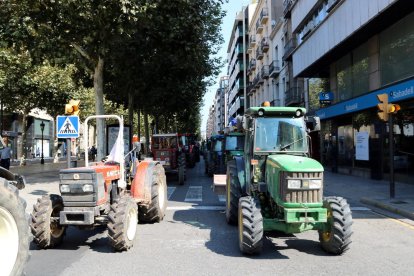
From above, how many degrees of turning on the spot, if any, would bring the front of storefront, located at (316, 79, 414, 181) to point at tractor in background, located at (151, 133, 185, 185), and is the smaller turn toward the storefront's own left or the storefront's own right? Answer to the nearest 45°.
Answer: approximately 45° to the storefront's own right

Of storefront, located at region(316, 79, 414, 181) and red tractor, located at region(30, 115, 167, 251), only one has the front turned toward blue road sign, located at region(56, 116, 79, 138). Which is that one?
the storefront

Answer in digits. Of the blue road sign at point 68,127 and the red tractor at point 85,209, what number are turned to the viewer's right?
0

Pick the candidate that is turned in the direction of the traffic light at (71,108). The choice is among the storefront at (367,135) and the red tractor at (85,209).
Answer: the storefront

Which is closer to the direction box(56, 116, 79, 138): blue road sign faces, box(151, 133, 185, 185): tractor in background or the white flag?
the white flag

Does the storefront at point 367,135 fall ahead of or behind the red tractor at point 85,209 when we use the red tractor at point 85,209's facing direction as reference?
behind

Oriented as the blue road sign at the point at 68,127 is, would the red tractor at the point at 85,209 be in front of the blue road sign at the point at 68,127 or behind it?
in front

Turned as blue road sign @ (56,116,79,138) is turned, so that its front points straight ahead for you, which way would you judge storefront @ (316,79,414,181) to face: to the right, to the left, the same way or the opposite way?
to the right

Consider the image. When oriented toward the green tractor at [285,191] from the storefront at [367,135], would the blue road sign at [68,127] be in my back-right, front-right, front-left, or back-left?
front-right

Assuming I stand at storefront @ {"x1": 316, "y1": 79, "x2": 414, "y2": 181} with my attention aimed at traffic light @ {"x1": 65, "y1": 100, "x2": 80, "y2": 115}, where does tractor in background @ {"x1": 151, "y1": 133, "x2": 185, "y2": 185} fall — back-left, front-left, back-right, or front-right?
front-right

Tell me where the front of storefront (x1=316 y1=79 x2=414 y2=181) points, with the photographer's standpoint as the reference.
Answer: facing the viewer and to the left of the viewer

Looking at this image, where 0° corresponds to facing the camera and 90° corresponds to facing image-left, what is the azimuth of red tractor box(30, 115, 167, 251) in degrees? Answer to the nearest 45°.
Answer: approximately 45°

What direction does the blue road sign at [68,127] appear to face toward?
toward the camera

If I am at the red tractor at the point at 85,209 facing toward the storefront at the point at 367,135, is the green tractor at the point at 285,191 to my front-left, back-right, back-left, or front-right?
front-right

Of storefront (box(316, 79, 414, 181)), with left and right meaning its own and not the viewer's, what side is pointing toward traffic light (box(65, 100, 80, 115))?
front

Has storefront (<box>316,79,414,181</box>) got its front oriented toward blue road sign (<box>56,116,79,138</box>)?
yes
